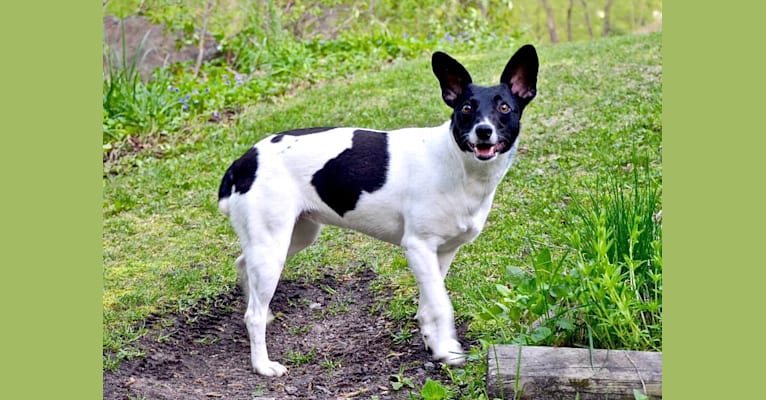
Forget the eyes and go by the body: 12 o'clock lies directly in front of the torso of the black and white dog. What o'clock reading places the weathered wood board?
The weathered wood board is roughly at 2 o'clock from the black and white dog.

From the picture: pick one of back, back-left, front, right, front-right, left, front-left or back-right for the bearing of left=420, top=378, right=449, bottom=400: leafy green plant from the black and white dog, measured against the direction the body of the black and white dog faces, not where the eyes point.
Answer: right

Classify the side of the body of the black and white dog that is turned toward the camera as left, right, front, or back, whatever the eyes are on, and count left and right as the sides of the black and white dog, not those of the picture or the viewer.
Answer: right

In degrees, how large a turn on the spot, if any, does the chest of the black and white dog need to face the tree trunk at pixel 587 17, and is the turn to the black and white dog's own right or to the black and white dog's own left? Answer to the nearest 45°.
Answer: approximately 90° to the black and white dog's own left

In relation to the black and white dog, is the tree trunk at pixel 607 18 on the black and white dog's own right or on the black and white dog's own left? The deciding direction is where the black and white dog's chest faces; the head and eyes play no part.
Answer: on the black and white dog's own left

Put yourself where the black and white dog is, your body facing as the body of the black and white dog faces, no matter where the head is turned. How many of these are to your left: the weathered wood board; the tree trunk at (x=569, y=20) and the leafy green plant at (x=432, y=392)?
1

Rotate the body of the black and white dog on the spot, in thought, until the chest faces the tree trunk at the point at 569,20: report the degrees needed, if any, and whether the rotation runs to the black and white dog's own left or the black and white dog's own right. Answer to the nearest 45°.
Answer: approximately 90° to the black and white dog's own left
